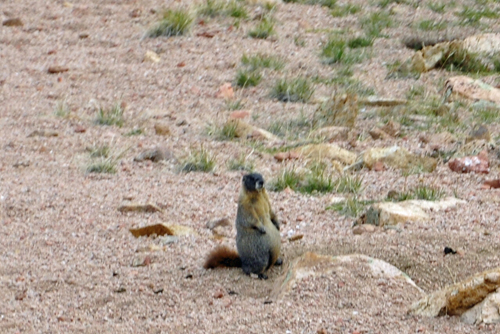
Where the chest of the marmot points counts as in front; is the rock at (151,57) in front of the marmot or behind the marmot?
behind

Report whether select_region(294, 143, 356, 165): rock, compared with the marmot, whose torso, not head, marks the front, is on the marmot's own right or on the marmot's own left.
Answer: on the marmot's own left

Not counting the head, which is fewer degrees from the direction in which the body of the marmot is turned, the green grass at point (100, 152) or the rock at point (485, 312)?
the rock

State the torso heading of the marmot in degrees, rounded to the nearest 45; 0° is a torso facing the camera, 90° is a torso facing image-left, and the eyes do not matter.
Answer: approximately 315°

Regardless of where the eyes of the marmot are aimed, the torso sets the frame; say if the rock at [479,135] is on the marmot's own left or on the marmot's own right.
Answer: on the marmot's own left

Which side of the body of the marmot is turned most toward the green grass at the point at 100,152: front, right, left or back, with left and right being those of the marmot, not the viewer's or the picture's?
back

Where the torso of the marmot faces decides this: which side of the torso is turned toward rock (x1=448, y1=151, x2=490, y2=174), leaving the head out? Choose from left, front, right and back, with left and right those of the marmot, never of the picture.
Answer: left

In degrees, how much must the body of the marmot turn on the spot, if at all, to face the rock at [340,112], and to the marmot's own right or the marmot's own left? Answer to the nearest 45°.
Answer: approximately 135° to the marmot's own left

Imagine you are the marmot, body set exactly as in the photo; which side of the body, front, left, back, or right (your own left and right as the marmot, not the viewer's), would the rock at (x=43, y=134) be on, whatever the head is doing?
back
